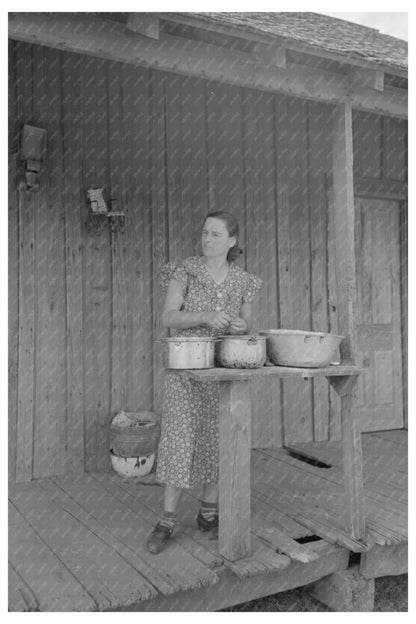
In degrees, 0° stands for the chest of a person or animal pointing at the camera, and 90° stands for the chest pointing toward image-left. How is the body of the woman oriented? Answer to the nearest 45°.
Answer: approximately 0°

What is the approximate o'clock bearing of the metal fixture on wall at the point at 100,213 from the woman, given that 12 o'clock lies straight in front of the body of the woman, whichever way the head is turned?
The metal fixture on wall is roughly at 5 o'clock from the woman.

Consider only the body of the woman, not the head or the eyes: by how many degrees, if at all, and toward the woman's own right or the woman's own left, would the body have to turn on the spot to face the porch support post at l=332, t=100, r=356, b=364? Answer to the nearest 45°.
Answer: approximately 135° to the woman's own left

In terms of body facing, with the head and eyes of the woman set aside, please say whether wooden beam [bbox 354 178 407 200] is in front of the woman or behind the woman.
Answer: behind

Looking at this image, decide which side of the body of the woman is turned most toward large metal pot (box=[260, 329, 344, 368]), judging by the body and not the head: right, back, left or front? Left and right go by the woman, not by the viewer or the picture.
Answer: left

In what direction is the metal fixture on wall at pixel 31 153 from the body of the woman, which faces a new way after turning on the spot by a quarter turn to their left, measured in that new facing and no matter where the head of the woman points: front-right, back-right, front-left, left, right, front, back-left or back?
back-left
